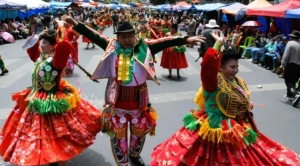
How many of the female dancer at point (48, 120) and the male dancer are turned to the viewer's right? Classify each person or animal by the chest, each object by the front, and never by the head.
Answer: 0

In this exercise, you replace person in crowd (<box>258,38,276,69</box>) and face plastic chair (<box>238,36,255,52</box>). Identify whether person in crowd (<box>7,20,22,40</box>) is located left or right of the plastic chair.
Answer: left

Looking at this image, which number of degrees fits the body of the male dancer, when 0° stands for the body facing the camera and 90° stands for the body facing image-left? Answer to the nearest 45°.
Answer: approximately 0°

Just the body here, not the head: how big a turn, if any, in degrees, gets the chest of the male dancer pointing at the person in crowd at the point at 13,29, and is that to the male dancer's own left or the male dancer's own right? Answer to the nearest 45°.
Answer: approximately 180°

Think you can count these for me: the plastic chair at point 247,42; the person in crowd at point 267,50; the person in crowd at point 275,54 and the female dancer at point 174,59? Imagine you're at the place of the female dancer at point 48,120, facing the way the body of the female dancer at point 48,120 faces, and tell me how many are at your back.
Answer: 4

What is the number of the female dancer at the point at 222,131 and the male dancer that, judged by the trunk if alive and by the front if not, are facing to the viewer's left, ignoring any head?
0

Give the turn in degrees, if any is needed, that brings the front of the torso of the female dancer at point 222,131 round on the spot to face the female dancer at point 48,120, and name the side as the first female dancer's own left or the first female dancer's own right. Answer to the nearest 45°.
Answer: approximately 135° to the first female dancer's own right

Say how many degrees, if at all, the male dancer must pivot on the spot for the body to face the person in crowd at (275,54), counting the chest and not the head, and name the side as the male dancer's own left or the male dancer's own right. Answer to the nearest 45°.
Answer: approximately 135° to the male dancer's own left

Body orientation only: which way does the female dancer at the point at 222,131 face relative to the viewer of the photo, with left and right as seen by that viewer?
facing the viewer and to the right of the viewer

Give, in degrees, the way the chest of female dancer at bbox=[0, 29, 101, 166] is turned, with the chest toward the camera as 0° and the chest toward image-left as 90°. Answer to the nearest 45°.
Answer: approximately 45°

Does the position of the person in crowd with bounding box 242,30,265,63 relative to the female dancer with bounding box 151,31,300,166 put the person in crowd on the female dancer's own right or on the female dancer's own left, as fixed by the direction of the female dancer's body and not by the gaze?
on the female dancer's own left

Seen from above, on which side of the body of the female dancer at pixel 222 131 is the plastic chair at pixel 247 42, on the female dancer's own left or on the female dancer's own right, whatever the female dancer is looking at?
on the female dancer's own left
